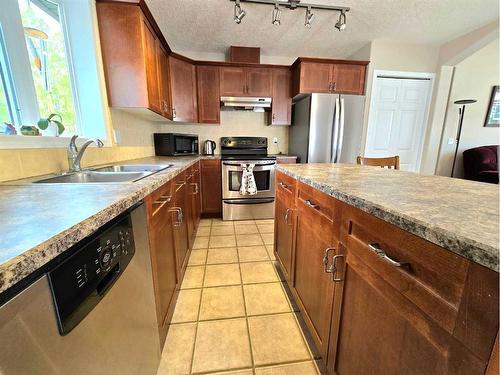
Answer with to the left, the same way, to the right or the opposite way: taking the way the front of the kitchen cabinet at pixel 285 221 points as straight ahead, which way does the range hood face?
to the left

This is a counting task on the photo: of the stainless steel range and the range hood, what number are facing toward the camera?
2

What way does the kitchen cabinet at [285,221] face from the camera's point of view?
to the viewer's left

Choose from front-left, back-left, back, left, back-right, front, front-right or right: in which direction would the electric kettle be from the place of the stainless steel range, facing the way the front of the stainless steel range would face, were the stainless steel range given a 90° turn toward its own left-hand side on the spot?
back-left

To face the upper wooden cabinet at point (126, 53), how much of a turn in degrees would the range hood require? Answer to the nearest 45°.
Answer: approximately 45° to its right

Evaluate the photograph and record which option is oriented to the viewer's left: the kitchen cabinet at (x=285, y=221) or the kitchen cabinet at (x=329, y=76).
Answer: the kitchen cabinet at (x=285, y=221)

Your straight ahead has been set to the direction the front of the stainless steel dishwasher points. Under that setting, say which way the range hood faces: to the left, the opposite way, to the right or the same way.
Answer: to the right

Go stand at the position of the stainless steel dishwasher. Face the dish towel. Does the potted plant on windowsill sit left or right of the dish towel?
left

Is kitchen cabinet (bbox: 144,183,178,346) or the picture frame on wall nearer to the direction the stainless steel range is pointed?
the kitchen cabinet

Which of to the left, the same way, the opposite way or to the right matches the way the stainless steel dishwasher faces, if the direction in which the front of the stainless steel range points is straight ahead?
to the left
